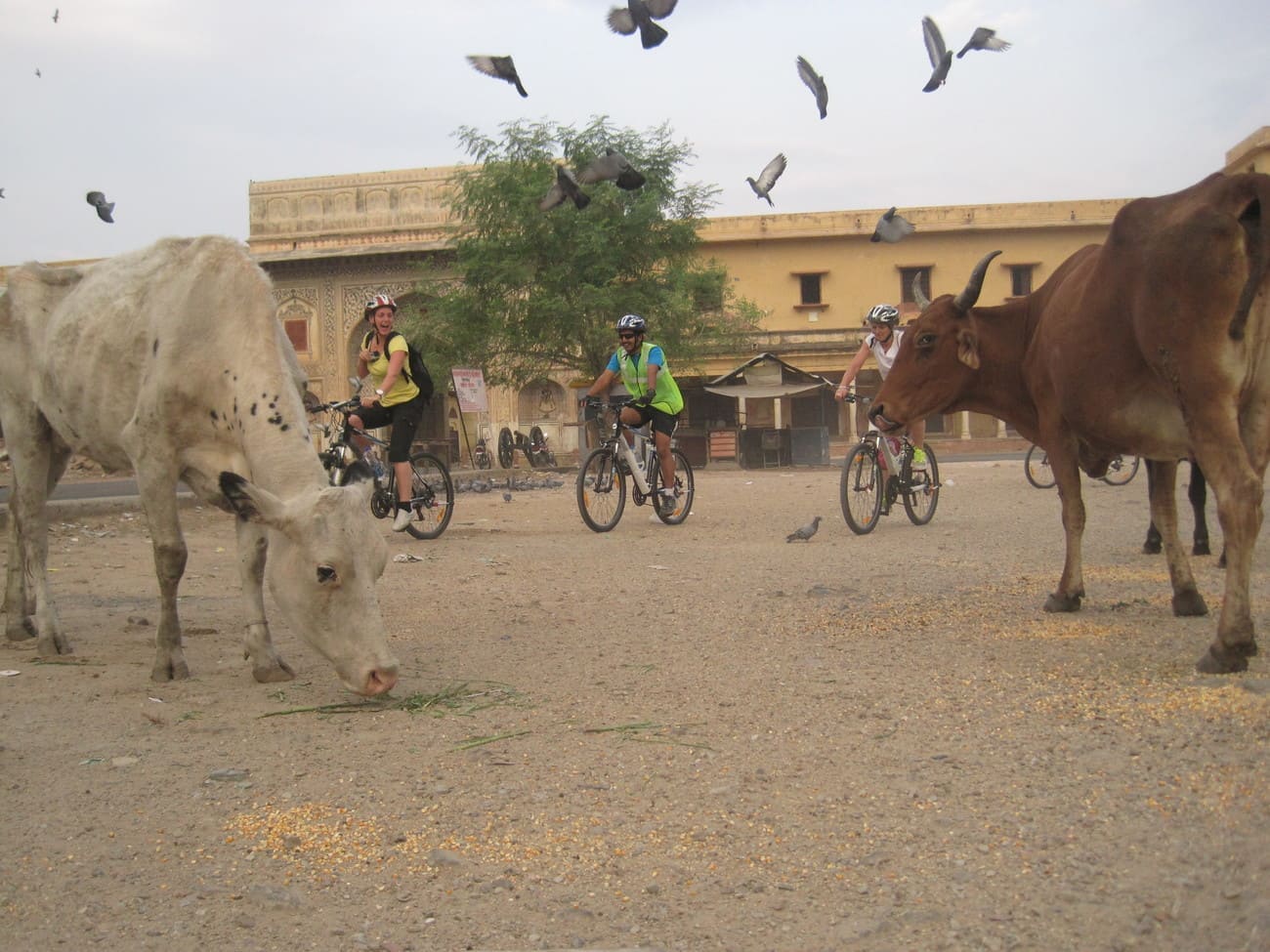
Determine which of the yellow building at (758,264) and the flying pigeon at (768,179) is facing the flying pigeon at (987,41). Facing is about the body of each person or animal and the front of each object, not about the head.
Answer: the yellow building

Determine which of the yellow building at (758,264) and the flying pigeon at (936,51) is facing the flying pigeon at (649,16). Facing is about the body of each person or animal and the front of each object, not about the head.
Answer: the yellow building

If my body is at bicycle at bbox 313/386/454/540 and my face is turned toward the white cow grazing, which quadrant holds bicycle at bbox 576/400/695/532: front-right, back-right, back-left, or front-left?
back-left

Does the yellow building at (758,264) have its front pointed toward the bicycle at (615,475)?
yes
